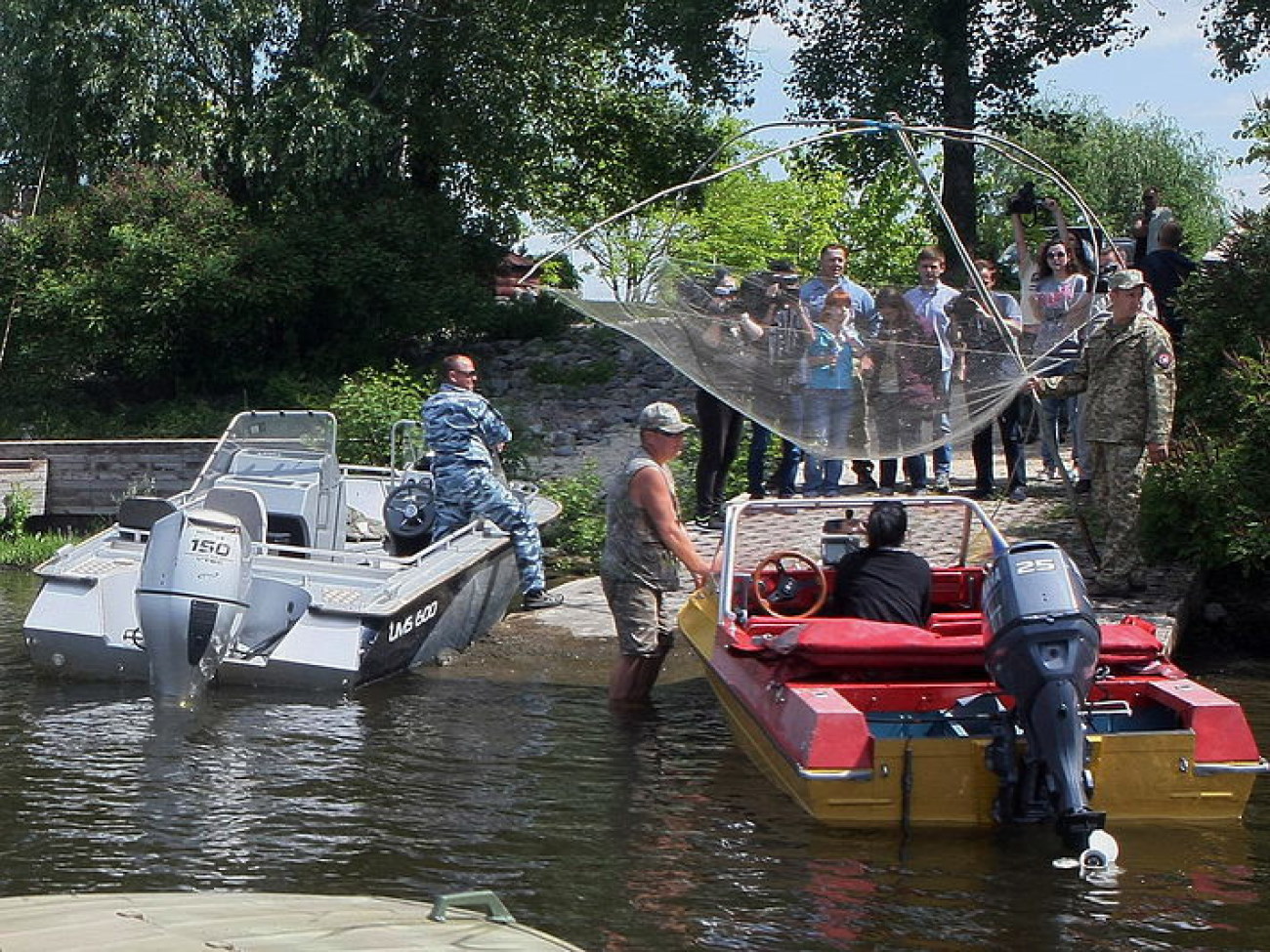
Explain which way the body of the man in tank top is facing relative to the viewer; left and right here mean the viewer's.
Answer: facing to the right of the viewer

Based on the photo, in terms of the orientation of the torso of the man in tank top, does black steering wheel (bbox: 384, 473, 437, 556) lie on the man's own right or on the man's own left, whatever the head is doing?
on the man's own left

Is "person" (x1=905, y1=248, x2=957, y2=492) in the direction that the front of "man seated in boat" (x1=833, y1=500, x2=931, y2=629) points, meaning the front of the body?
yes

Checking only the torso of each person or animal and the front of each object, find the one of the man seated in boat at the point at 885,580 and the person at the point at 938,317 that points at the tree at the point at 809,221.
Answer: the man seated in boat

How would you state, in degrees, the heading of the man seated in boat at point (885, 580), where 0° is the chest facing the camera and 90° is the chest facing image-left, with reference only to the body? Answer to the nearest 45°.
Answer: approximately 180°

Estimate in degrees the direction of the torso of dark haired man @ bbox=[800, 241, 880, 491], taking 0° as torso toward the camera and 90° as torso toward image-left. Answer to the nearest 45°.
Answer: approximately 0°

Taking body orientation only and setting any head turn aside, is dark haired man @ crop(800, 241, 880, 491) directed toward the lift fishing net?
yes

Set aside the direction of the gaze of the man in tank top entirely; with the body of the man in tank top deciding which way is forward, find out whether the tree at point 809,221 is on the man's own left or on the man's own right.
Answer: on the man's own left
